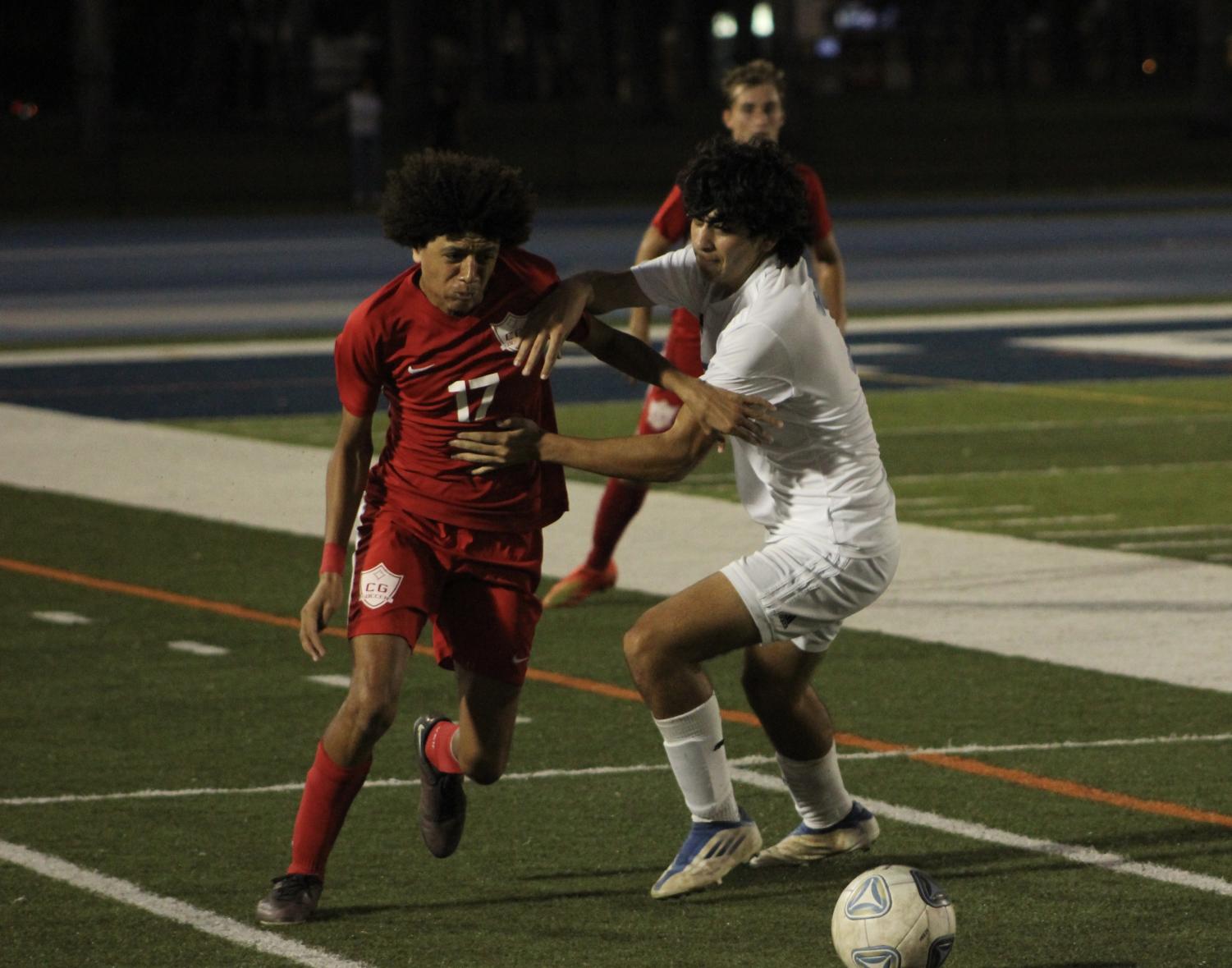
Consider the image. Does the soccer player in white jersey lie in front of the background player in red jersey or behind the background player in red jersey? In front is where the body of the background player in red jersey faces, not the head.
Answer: in front

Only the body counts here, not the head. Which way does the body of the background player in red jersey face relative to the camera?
toward the camera

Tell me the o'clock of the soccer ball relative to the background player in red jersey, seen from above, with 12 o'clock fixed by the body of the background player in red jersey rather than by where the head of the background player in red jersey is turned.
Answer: The soccer ball is roughly at 12 o'clock from the background player in red jersey.

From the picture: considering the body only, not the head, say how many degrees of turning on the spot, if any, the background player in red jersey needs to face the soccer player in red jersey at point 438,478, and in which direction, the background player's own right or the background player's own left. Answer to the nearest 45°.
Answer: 0° — they already face them

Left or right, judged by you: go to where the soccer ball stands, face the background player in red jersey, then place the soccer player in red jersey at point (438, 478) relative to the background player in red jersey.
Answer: left

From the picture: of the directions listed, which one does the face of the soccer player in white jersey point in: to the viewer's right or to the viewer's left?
to the viewer's left
